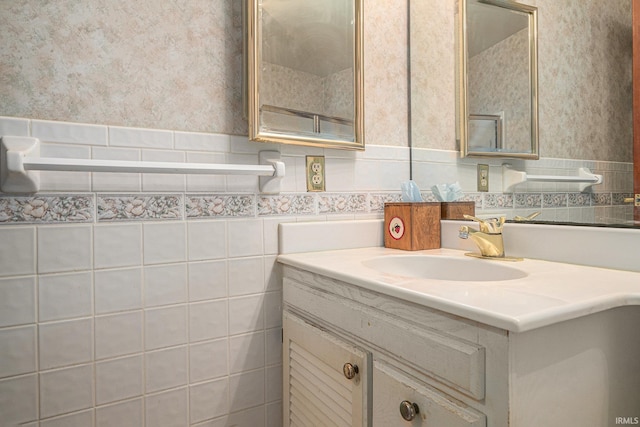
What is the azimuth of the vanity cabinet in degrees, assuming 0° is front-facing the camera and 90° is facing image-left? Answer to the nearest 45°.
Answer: approximately 45°

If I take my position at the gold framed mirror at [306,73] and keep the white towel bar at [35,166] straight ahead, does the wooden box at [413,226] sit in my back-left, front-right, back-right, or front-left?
back-left
